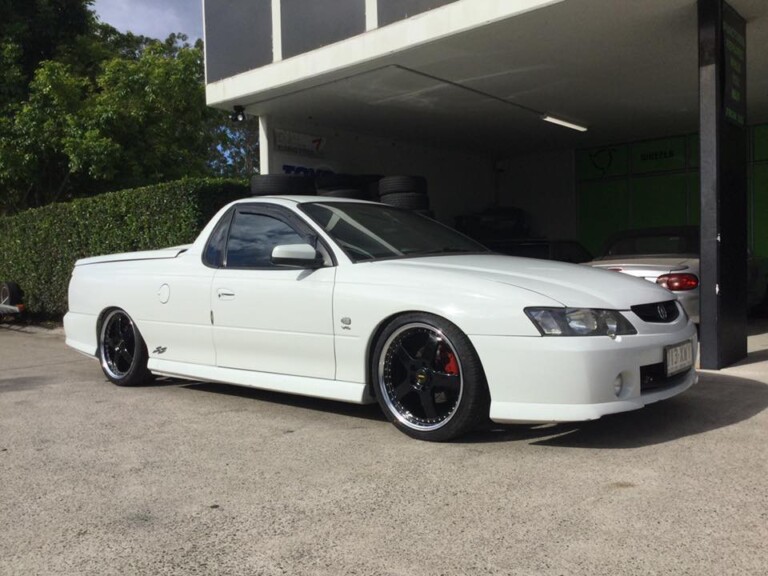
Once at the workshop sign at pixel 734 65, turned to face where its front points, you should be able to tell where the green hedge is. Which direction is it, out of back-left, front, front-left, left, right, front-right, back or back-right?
back-right

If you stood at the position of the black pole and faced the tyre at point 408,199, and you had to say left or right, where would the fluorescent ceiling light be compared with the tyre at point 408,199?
right

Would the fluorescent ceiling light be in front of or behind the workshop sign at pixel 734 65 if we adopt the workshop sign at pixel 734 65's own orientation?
behind

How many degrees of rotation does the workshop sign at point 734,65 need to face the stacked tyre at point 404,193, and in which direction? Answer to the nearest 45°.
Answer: approximately 180°

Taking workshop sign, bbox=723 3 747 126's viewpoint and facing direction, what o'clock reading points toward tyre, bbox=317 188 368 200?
The tyre is roughly at 5 o'clock from the workshop sign.

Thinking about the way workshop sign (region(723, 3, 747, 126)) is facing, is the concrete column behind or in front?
behind

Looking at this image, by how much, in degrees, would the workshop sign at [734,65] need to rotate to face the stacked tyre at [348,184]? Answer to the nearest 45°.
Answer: approximately 180°

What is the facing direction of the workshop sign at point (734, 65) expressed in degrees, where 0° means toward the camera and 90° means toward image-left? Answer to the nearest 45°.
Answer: approximately 315°
